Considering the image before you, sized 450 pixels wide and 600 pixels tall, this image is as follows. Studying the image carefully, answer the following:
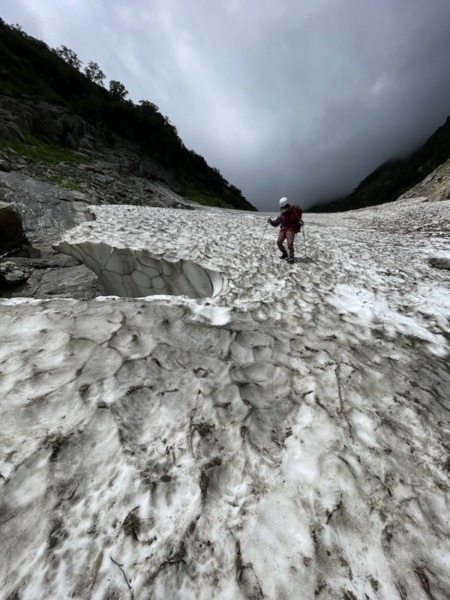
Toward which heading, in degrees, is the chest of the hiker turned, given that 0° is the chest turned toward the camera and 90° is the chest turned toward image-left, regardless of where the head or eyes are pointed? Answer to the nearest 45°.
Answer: approximately 45°

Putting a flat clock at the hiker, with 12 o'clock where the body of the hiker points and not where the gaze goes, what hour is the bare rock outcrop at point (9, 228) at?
The bare rock outcrop is roughly at 1 o'clock from the hiker.

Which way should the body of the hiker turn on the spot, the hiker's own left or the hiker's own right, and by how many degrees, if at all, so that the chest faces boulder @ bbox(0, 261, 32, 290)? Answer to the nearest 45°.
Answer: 0° — they already face it
